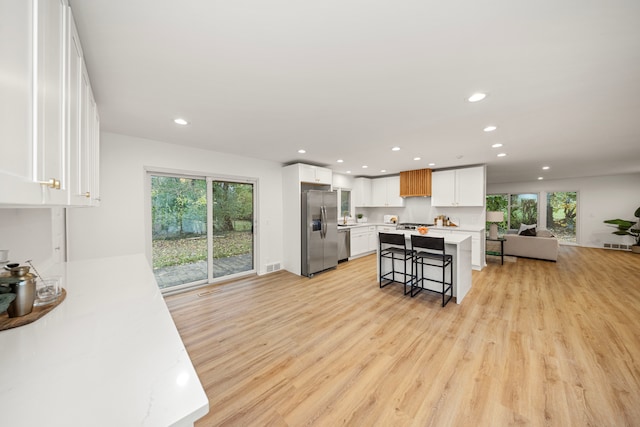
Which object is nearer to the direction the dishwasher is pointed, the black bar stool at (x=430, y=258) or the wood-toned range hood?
the black bar stool

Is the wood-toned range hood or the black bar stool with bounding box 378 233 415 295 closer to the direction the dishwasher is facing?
the black bar stool

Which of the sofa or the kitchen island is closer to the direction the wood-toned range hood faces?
the kitchen island

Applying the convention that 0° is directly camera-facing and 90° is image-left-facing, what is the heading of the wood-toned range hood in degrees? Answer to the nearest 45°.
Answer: approximately 45°

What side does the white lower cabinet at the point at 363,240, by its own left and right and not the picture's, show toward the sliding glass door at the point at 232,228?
right

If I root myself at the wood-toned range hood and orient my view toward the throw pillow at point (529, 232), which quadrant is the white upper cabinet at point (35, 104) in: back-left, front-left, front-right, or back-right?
back-right

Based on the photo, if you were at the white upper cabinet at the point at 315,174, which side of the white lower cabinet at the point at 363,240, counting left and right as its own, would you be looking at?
right

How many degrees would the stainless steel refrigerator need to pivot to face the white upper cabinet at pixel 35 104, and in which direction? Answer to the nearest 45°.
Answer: approximately 45° to its right
